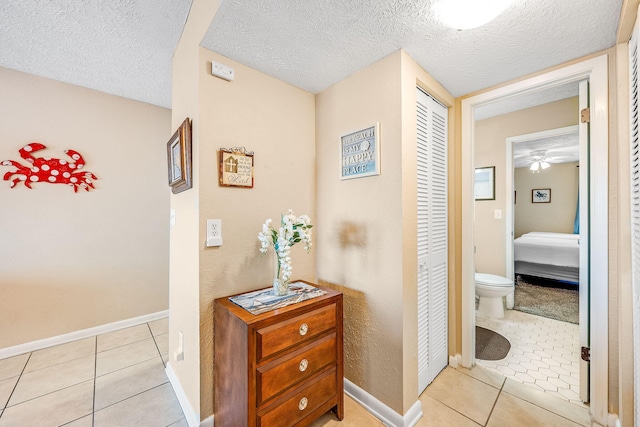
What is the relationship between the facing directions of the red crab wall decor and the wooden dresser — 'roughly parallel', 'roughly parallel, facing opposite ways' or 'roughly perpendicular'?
roughly parallel

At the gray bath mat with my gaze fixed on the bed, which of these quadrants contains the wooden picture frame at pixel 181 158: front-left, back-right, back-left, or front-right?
back-left

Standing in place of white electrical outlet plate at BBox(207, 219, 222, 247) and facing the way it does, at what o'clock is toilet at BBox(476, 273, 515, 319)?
The toilet is roughly at 9 o'clock from the white electrical outlet plate.

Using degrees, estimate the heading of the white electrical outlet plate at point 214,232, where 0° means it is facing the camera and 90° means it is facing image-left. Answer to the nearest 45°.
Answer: approximately 0°

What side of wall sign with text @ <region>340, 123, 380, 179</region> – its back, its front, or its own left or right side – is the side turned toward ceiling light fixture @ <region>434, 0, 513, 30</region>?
left

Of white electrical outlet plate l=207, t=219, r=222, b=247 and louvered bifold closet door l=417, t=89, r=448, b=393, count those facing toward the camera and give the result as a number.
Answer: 1

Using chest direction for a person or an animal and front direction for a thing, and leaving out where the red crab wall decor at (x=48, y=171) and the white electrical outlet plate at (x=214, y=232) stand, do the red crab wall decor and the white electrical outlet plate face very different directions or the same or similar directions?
same or similar directions

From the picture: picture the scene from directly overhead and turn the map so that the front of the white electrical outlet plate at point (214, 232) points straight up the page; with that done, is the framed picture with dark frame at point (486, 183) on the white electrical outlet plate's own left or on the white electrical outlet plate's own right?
on the white electrical outlet plate's own left
